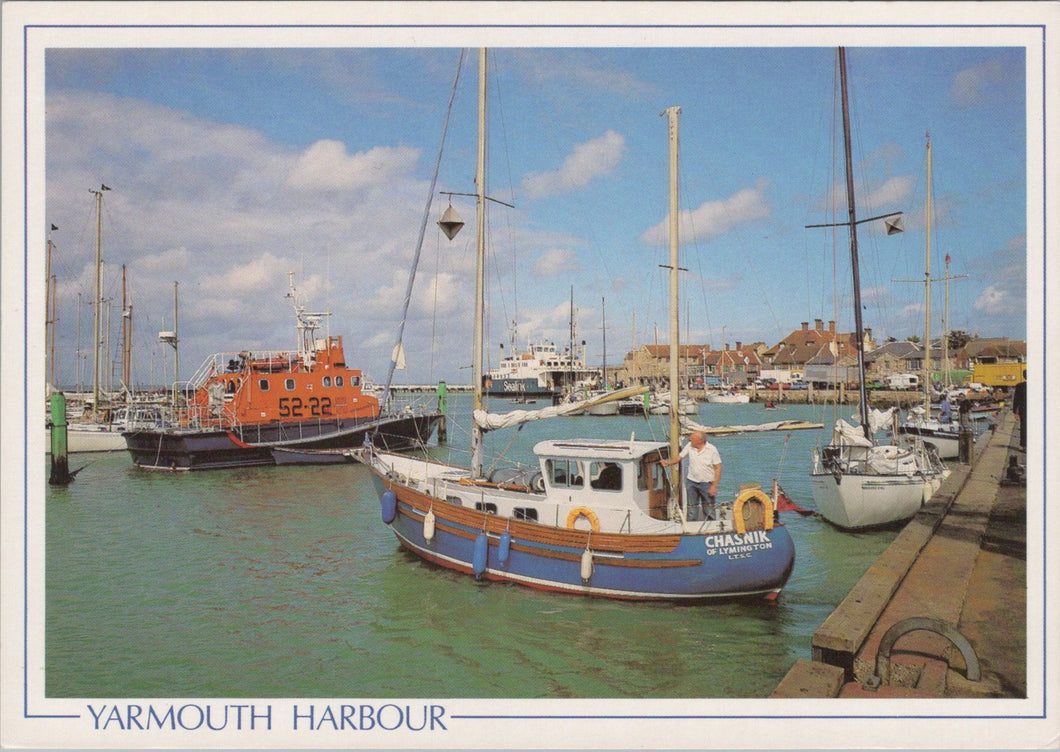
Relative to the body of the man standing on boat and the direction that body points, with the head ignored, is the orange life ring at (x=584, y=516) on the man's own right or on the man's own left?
on the man's own right

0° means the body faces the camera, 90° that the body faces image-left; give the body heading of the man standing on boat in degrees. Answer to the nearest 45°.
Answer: approximately 45°

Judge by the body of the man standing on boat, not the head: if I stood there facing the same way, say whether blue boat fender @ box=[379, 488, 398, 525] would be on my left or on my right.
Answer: on my right

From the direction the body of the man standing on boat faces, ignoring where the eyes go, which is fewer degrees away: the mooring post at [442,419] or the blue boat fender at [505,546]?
the blue boat fender

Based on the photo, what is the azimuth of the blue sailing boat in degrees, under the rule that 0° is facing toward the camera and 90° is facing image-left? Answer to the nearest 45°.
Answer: approximately 135°

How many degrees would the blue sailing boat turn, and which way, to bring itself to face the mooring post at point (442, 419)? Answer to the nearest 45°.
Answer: approximately 45° to its right
